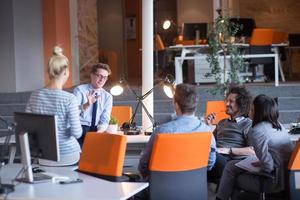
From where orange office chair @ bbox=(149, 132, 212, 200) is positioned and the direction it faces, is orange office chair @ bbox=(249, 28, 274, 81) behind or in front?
in front

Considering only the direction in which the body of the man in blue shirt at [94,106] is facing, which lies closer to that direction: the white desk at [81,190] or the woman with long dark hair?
the white desk

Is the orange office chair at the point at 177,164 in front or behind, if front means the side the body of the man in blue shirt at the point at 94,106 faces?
in front

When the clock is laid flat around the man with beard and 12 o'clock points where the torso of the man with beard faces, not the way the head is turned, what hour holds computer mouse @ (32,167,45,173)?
The computer mouse is roughly at 12 o'clock from the man with beard.

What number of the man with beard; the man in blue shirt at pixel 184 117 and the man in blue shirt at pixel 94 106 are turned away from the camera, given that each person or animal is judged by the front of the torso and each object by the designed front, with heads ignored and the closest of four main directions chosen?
1

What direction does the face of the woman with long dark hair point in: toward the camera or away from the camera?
away from the camera

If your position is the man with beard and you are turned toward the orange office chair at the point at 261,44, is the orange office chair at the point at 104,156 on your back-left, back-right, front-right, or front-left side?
back-left

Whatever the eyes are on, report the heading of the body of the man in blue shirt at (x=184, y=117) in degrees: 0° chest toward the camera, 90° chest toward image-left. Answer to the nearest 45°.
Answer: approximately 180°

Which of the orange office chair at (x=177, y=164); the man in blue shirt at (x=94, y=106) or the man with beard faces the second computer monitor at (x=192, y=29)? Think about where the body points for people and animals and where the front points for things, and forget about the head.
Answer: the orange office chair
